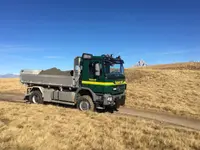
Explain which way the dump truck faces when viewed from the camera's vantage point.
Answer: facing the viewer and to the right of the viewer
